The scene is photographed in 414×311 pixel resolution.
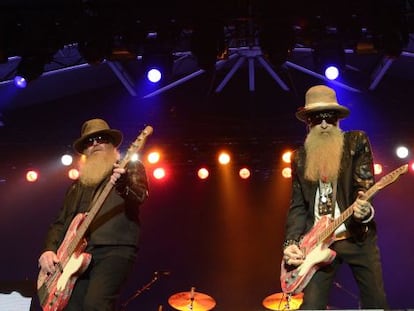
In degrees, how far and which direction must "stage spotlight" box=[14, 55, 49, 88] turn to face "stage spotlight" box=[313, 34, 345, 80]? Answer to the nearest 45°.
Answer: approximately 90° to its left

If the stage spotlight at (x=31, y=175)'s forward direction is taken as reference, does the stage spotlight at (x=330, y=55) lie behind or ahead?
ahead

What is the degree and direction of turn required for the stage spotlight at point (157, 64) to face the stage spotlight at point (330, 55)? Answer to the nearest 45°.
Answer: approximately 135° to its left

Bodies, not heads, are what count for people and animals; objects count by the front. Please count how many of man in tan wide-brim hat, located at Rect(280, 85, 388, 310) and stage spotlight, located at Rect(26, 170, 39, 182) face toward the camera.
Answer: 2

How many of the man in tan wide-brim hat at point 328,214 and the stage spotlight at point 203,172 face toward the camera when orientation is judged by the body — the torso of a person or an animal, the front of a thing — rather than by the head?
2

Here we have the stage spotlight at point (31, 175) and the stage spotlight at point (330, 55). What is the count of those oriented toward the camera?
2

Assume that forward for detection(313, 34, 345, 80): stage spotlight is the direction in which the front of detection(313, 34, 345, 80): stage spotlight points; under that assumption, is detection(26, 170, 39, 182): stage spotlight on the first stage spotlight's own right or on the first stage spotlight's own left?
on the first stage spotlight's own right
